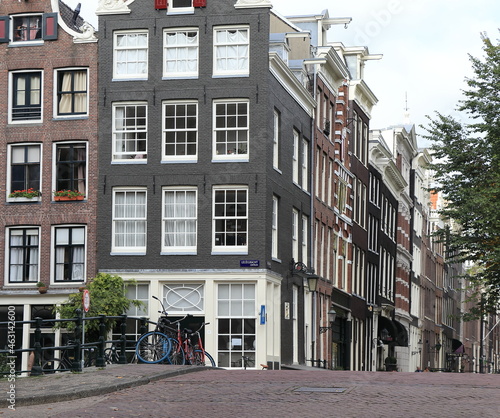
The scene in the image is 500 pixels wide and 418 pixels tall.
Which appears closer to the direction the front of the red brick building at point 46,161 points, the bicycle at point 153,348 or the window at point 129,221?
the bicycle

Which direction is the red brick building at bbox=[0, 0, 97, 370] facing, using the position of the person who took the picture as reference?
facing the viewer

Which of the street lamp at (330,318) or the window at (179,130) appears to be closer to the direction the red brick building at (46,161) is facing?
the window

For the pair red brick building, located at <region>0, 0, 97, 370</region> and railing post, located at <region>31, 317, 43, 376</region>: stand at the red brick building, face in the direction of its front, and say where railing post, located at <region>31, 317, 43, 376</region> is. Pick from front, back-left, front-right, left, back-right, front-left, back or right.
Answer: front

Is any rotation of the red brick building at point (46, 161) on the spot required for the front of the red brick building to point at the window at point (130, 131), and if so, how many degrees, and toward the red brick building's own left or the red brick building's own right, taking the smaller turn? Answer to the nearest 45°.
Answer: approximately 45° to the red brick building's own left

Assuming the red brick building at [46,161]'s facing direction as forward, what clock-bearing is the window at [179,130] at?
The window is roughly at 10 o'clock from the red brick building.

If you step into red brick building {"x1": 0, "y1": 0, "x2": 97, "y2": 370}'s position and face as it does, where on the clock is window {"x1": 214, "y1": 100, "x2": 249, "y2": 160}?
The window is roughly at 10 o'clock from the red brick building.

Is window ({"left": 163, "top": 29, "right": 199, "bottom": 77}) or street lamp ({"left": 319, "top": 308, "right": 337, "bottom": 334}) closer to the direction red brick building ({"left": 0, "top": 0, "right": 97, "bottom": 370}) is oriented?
the window

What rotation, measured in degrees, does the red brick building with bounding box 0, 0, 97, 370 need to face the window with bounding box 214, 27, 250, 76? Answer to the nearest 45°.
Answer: approximately 45° to its left

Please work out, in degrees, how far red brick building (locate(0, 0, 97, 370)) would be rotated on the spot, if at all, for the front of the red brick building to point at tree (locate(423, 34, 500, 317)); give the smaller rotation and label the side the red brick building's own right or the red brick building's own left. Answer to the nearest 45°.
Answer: approximately 90° to the red brick building's own left
